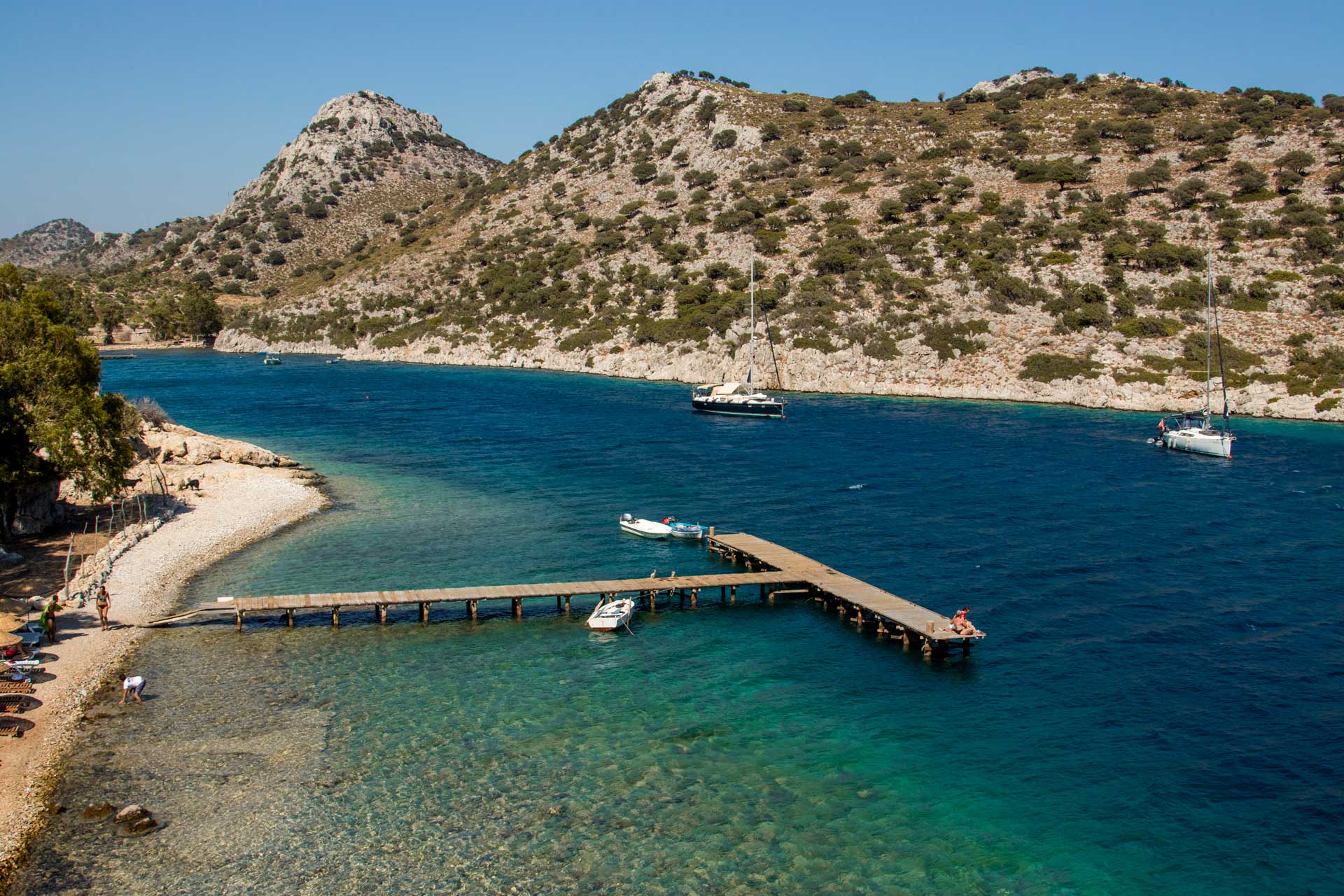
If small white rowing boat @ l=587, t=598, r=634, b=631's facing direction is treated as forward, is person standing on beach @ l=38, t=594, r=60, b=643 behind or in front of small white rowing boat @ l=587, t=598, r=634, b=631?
behind

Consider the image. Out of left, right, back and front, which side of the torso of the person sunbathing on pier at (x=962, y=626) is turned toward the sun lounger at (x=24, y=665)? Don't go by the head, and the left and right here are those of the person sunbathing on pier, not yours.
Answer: back

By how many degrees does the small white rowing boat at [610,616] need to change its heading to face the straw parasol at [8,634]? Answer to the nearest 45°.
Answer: approximately 135° to its left

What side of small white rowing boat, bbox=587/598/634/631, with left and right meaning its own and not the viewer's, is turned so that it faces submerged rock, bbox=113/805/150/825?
back

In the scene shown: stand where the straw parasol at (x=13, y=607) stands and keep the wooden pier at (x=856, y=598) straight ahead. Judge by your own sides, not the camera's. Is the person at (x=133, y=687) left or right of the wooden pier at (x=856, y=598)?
right

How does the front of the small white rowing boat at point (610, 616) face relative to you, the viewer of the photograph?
facing away from the viewer and to the right of the viewer

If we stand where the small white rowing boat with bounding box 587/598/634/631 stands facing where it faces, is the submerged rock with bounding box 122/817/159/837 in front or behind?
behind

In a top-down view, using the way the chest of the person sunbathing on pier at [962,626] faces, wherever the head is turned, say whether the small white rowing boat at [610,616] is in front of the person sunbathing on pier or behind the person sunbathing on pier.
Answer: behind

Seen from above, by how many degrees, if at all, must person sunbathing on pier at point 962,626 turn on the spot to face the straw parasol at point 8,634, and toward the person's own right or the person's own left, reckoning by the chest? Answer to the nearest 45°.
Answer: approximately 180°

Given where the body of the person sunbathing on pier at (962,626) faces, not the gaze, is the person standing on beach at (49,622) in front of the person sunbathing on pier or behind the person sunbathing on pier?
behind

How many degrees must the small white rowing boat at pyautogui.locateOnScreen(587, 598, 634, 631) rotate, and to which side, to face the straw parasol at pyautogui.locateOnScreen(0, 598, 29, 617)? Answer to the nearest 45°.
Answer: approximately 135° to its left

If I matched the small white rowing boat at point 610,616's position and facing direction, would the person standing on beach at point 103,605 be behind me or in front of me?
behind

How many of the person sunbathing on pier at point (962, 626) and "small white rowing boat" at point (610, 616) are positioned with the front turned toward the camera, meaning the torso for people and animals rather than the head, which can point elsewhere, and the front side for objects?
0

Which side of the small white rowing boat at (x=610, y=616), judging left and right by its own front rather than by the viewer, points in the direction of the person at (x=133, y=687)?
back

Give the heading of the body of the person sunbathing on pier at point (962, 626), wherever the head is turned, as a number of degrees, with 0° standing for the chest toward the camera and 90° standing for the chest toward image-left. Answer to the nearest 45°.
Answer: approximately 270°
